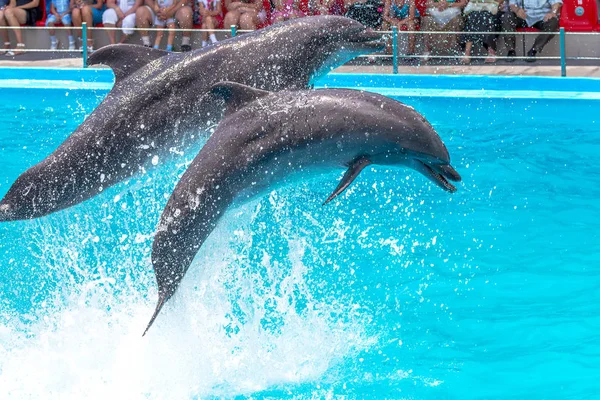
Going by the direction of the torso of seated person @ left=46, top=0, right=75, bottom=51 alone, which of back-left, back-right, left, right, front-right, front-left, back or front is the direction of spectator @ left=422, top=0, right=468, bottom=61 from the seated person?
front-left

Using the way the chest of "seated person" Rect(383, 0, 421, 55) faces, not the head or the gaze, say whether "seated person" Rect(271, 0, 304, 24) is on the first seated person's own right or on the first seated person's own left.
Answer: on the first seated person's own right

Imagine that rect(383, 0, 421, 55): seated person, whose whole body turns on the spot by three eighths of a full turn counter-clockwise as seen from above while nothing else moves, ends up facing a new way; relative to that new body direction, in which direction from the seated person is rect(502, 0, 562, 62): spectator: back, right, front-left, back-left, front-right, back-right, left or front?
front-right

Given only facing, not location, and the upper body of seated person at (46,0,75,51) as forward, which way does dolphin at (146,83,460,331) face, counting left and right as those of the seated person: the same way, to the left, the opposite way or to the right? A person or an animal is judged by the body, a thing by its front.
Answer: to the left

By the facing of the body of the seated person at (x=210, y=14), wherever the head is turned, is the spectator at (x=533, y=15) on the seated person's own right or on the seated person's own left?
on the seated person's own left

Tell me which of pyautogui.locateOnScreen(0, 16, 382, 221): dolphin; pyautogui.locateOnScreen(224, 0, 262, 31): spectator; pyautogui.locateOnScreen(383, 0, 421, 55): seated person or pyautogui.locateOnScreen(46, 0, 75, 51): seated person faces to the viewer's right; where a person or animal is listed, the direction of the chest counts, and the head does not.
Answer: the dolphin

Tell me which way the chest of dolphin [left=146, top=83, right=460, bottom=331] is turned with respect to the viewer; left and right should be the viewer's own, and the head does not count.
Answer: facing to the right of the viewer

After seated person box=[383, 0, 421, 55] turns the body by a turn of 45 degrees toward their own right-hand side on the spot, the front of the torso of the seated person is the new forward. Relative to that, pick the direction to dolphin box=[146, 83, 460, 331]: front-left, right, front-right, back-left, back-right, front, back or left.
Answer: front-left

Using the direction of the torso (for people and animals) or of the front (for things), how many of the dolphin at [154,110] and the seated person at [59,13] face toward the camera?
1

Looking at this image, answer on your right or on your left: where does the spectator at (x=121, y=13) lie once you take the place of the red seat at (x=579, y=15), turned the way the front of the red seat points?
on your right

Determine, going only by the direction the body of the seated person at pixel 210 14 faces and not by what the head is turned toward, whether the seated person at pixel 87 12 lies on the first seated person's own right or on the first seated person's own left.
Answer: on the first seated person's own right

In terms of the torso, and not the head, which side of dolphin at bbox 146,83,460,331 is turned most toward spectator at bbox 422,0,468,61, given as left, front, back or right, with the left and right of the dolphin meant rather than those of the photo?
left
